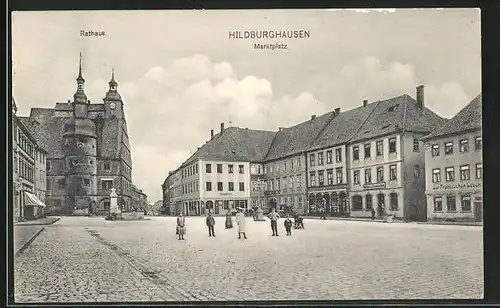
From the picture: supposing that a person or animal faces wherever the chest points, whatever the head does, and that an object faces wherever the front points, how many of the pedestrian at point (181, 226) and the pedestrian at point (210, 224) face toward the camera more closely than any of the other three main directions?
2

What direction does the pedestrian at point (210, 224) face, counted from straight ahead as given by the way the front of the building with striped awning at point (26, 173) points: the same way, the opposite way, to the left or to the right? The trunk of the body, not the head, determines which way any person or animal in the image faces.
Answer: to the right

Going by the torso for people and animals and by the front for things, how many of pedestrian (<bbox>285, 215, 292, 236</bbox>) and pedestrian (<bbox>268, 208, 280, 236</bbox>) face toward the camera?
2

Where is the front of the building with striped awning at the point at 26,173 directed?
to the viewer's right

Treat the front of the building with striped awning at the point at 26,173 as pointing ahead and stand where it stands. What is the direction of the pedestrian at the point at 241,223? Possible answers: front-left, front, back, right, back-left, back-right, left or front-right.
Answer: front

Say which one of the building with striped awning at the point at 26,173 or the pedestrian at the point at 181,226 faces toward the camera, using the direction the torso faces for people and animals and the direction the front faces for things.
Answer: the pedestrian

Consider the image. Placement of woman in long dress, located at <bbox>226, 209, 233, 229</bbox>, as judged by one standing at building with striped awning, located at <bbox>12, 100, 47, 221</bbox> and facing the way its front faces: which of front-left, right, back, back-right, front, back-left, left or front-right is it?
front

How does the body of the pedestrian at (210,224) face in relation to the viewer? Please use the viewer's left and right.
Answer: facing the viewer

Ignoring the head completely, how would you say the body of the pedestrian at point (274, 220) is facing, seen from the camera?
toward the camera

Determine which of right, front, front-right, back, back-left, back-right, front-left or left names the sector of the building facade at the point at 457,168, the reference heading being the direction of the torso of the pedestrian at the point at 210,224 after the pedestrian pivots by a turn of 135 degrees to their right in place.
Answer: back-right

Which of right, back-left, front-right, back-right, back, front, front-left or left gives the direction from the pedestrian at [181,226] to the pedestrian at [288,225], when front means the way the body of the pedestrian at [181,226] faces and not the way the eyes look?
left

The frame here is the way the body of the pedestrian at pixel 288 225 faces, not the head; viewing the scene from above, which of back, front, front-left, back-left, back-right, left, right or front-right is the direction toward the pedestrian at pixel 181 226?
right

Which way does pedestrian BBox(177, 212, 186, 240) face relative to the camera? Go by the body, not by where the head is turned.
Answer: toward the camera
